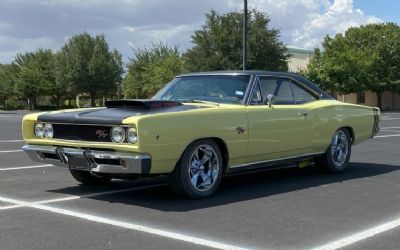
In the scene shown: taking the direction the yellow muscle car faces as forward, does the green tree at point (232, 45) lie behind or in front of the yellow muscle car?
behind

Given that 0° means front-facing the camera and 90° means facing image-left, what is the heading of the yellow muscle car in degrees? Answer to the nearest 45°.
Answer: approximately 45°
